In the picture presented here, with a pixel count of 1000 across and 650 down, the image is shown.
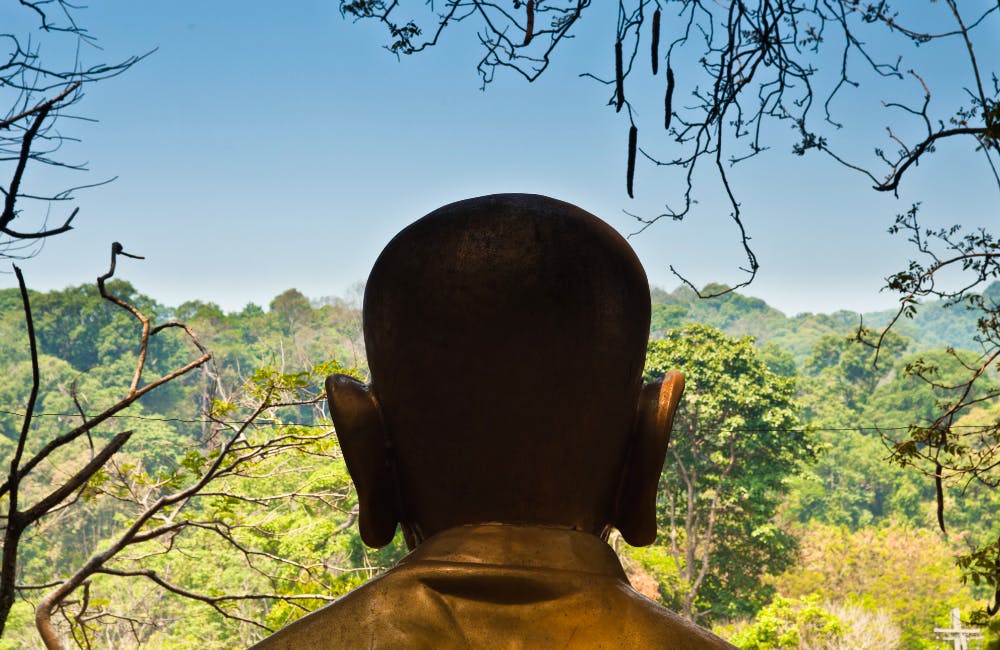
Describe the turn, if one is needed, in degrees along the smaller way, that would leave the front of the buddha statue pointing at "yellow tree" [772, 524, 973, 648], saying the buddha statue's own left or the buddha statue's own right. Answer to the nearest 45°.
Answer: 0° — it already faces it

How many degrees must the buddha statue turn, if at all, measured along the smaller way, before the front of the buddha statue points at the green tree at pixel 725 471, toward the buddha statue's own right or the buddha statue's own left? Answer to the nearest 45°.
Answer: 0° — it already faces it

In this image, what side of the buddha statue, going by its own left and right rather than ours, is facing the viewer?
back
